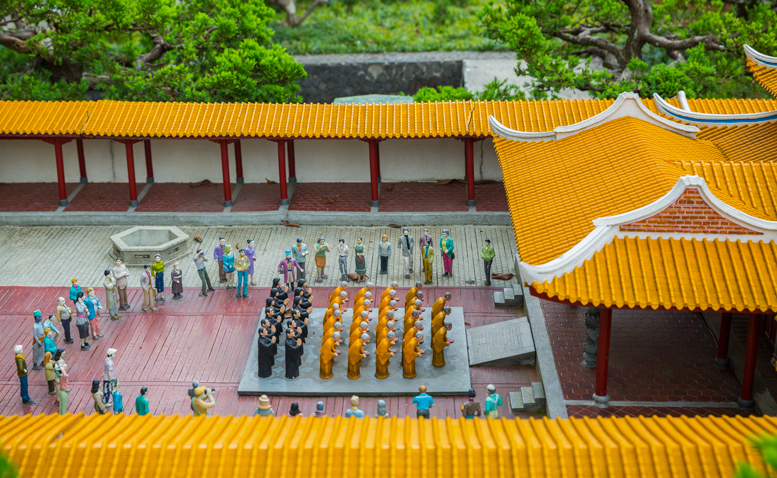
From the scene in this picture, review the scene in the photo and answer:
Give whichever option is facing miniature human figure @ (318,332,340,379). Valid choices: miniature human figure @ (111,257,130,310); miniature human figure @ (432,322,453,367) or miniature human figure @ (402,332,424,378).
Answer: miniature human figure @ (111,257,130,310)

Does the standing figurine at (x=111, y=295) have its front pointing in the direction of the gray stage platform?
yes

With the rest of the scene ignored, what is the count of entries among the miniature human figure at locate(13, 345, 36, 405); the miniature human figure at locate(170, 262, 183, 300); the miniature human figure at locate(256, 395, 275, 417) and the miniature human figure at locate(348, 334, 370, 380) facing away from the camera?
1

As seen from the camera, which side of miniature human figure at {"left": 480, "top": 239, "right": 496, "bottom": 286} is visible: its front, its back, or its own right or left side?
front

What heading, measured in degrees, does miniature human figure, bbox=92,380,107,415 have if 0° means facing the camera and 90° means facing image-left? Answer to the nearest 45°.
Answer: approximately 270°

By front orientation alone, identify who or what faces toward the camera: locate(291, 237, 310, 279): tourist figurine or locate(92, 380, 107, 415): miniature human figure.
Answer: the tourist figurine

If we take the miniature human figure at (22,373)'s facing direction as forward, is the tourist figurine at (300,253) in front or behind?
in front

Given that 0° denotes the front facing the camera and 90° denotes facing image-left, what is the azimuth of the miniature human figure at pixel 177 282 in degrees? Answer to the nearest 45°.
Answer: approximately 315°

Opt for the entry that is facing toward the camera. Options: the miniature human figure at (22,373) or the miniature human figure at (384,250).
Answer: the miniature human figure at (384,250)

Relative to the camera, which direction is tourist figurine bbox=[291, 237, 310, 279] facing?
toward the camera
